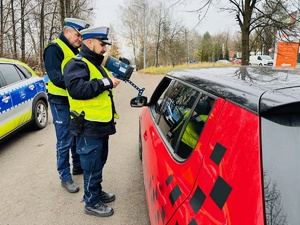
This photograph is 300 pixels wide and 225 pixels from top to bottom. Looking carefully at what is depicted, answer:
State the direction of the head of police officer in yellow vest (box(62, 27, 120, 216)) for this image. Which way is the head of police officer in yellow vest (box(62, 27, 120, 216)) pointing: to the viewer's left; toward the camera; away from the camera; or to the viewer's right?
to the viewer's right

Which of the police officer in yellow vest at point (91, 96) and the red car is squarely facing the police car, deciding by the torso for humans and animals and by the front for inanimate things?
the red car

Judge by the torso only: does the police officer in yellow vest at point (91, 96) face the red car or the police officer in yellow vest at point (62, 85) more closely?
the red car

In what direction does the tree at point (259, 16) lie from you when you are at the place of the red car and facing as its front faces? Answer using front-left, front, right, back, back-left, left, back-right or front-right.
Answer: front-right

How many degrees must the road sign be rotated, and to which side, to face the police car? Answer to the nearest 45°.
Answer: approximately 45° to its right

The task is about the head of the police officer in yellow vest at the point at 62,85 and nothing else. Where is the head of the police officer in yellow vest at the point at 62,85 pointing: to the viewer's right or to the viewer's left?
to the viewer's right

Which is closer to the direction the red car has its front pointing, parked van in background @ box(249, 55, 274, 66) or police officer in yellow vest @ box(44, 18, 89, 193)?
the police officer in yellow vest

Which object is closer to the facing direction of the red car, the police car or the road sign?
the police car

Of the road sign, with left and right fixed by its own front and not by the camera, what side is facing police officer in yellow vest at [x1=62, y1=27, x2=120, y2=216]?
front

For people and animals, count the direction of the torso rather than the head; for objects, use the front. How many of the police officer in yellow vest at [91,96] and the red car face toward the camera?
0

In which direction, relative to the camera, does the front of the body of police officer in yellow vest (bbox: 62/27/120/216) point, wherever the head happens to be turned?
to the viewer's right

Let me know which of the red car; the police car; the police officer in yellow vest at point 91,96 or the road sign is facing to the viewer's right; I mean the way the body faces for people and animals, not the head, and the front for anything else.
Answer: the police officer in yellow vest

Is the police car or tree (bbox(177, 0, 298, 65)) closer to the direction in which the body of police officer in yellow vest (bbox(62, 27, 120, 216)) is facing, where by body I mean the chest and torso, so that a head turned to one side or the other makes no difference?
the tree

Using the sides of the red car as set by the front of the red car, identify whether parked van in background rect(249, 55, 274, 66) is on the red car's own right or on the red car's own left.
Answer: on the red car's own right
